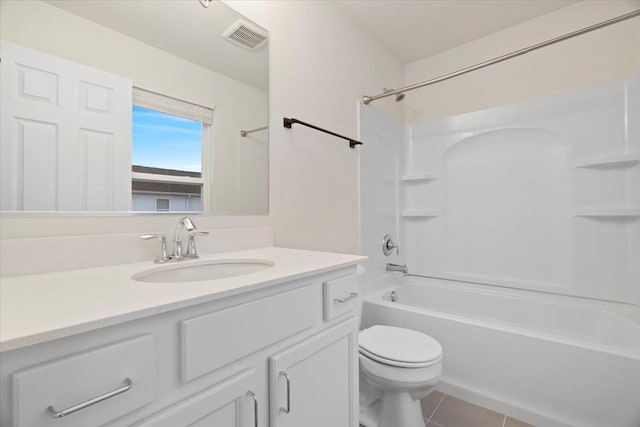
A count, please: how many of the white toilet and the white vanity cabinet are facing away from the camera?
0

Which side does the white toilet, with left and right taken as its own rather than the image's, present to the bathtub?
left

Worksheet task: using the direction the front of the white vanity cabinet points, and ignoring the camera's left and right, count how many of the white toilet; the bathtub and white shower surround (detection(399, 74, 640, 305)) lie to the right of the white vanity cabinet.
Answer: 0

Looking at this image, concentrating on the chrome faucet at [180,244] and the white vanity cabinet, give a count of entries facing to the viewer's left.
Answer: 0

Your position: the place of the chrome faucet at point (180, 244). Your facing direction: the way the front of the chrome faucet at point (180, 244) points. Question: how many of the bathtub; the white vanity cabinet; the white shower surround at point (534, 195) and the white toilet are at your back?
0

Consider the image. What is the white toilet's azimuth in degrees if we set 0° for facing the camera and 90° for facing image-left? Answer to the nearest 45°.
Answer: approximately 315°

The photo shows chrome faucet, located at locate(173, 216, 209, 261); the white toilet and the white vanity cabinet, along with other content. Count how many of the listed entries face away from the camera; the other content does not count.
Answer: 0

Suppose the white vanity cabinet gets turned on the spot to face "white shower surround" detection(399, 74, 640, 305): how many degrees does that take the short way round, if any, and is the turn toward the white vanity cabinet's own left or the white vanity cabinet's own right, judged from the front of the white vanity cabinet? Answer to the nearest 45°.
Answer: approximately 45° to the white vanity cabinet's own left

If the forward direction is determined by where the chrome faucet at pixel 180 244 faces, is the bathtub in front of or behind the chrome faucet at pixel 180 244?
in front

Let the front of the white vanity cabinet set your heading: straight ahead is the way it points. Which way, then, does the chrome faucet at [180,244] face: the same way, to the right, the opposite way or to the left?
the same way

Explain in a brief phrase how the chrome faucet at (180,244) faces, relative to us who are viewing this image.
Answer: facing the viewer and to the right of the viewer
